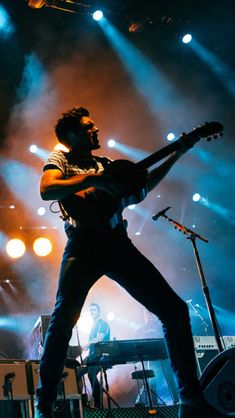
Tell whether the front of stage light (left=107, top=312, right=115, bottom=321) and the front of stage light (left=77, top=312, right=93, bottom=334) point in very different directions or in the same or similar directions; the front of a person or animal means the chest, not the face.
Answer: same or similar directions

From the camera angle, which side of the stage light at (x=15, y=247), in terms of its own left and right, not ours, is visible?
front

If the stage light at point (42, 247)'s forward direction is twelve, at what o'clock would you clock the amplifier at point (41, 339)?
The amplifier is roughly at 12 o'clock from the stage light.

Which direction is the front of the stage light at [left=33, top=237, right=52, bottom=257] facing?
toward the camera

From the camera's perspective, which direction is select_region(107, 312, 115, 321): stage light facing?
toward the camera

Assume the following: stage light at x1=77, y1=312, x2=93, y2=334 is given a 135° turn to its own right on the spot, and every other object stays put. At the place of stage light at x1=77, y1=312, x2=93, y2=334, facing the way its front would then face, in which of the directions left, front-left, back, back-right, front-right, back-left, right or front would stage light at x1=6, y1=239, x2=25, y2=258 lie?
left

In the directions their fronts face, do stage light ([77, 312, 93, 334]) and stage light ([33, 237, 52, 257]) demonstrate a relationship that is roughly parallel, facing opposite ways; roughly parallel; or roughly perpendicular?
roughly parallel

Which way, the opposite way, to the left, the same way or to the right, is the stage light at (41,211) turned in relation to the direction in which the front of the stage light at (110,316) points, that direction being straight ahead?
the same way

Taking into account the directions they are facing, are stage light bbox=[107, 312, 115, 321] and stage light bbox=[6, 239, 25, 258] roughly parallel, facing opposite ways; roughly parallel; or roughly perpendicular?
roughly parallel
